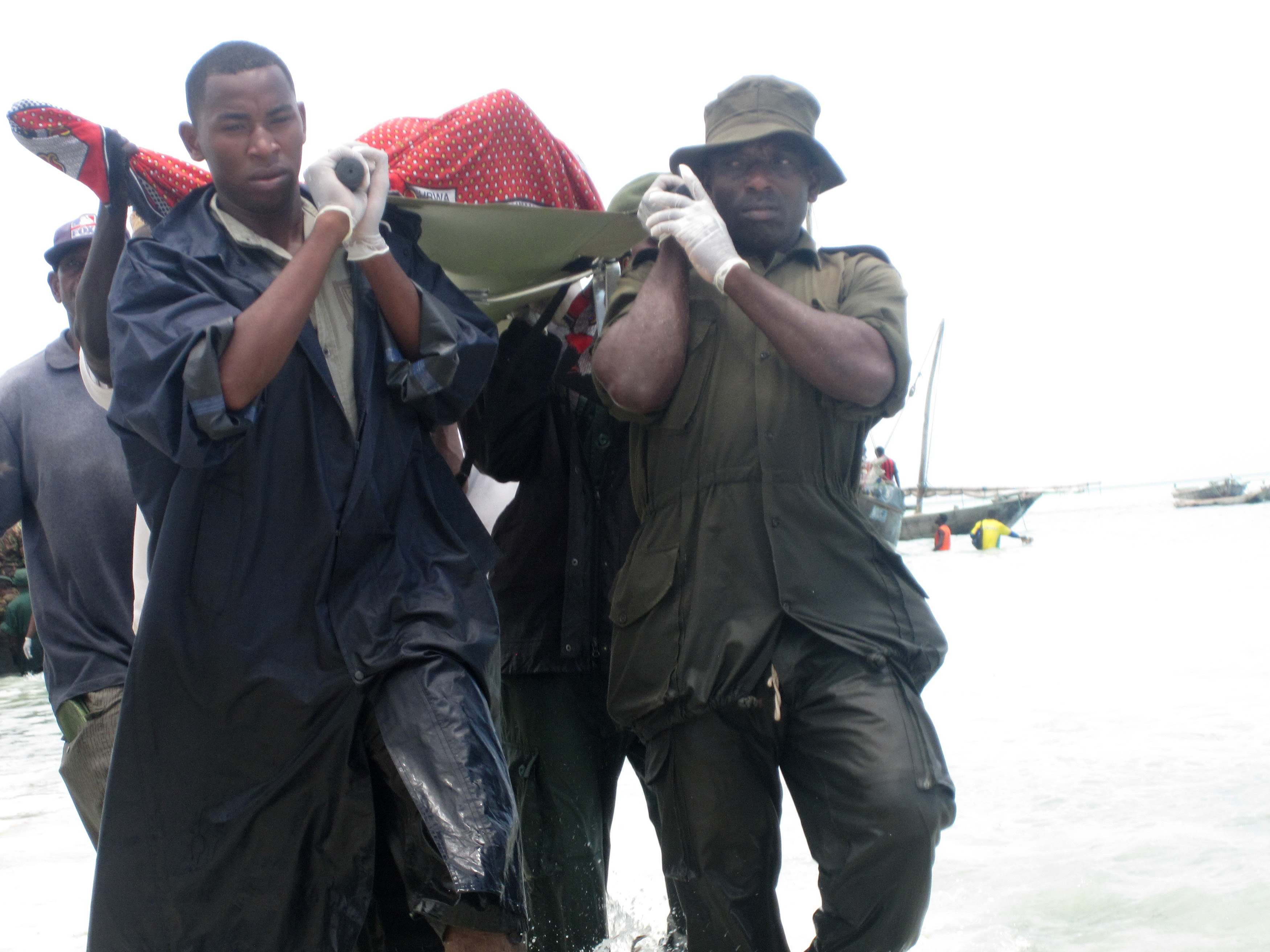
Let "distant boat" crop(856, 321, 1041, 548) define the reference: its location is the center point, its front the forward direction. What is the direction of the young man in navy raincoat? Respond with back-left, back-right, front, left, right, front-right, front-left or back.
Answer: back-right

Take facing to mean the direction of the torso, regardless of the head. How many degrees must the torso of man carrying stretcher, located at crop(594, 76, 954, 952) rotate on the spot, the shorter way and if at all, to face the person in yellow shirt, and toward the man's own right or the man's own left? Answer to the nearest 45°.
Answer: approximately 180°

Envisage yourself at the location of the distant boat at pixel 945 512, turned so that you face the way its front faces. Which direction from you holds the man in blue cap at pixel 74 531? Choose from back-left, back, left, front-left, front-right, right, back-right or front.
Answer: back-right

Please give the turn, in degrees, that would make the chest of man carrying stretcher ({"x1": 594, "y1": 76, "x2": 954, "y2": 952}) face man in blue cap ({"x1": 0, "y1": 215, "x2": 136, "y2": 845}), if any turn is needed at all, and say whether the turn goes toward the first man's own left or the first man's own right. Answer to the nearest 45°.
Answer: approximately 90° to the first man's own right

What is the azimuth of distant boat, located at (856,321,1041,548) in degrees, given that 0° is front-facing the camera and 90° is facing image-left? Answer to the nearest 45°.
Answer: approximately 225°

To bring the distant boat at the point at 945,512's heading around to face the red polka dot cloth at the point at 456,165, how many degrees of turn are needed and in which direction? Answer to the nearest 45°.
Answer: approximately 135° to its right

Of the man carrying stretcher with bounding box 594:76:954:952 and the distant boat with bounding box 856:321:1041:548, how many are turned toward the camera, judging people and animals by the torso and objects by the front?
1

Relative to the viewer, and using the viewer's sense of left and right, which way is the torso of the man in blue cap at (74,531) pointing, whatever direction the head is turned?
facing the viewer and to the right of the viewer

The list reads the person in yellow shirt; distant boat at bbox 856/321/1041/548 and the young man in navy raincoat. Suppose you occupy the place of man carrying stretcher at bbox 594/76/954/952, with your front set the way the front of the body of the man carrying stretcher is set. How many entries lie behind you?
2

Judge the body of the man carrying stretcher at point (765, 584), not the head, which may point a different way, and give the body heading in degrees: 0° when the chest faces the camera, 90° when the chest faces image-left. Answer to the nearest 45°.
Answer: approximately 0°

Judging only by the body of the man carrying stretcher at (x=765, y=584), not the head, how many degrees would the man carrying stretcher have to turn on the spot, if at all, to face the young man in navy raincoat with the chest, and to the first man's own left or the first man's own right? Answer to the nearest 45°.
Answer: approximately 45° to the first man's own right

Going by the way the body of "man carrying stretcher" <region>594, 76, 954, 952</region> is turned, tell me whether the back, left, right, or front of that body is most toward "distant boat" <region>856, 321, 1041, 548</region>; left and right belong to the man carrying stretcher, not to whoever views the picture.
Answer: back
